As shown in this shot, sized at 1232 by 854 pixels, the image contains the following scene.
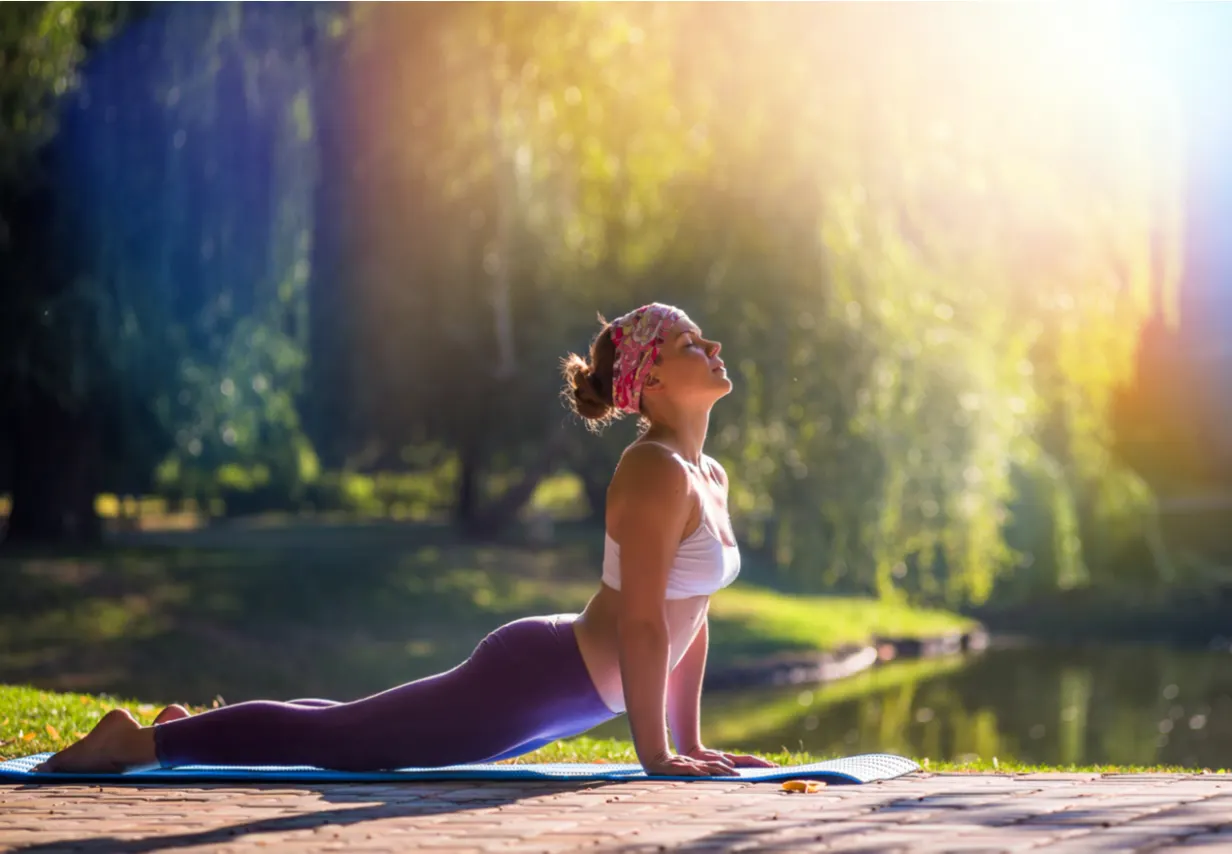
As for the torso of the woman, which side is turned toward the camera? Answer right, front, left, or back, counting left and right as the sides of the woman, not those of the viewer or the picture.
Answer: right

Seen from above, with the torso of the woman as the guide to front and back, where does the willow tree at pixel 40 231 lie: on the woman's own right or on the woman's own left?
on the woman's own left

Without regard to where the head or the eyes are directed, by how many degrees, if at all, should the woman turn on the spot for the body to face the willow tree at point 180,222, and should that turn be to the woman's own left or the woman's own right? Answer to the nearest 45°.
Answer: approximately 90° to the woman's own left
